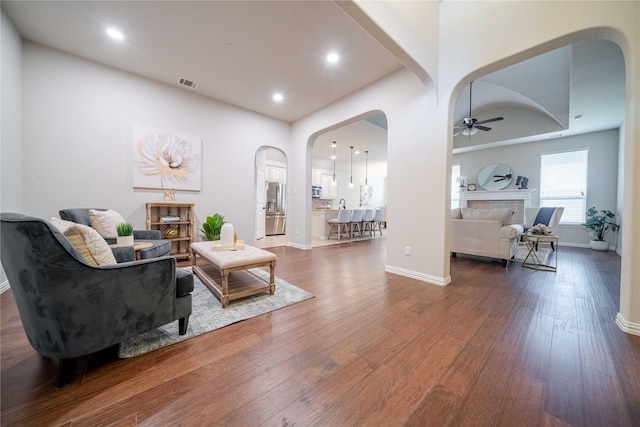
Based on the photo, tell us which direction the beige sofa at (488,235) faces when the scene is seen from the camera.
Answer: facing away from the viewer and to the right of the viewer

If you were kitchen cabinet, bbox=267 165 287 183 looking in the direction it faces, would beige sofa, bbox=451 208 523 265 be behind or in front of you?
in front

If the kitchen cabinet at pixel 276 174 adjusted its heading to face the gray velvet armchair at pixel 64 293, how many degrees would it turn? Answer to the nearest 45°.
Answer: approximately 45° to its right

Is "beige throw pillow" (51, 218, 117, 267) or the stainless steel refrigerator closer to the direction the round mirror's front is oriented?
the beige throw pillow

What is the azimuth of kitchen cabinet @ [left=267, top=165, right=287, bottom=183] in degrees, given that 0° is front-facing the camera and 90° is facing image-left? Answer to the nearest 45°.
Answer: approximately 315°

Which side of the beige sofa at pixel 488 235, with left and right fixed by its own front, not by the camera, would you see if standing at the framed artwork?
left

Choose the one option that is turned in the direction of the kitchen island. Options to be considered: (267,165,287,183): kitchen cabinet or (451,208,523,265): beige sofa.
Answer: the kitchen cabinet
